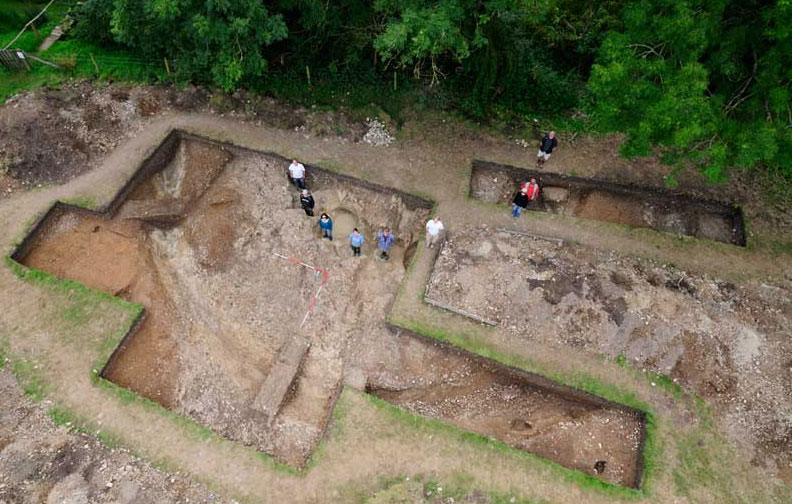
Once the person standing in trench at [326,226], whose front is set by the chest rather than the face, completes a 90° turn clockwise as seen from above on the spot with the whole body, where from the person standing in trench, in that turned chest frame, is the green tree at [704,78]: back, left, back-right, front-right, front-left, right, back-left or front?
back

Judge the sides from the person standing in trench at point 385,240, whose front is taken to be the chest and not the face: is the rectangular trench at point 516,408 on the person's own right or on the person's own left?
on the person's own left

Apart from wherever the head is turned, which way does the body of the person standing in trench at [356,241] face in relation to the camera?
toward the camera

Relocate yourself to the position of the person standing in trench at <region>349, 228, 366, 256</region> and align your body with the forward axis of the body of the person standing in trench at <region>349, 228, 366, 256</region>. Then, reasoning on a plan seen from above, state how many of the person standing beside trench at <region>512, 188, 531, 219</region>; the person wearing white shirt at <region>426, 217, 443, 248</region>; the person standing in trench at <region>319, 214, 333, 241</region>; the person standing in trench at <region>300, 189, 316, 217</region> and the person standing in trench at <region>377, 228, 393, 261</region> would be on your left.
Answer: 3

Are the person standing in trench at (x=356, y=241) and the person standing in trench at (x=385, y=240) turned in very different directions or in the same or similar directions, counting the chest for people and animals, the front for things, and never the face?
same or similar directions

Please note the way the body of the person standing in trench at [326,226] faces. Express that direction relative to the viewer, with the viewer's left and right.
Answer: facing the viewer and to the left of the viewer

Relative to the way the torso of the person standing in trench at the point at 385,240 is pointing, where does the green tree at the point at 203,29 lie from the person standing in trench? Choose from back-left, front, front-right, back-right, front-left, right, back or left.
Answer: right

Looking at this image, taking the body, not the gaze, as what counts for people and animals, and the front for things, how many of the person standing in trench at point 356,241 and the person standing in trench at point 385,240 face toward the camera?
2

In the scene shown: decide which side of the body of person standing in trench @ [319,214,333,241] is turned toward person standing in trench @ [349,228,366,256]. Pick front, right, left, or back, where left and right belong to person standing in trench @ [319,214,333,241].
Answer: left

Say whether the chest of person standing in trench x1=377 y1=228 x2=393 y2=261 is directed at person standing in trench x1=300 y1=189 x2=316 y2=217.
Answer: no

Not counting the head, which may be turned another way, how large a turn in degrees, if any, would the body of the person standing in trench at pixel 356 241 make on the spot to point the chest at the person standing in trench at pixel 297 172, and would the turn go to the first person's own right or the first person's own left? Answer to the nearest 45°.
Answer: approximately 135° to the first person's own right

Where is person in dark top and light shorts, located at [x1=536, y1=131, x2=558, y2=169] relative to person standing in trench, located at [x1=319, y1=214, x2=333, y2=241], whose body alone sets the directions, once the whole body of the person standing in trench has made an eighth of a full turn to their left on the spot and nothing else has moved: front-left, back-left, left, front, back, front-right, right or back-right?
left

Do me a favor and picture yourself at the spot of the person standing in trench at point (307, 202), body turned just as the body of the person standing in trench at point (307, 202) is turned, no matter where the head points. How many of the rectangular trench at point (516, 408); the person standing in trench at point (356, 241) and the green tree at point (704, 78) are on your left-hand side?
3

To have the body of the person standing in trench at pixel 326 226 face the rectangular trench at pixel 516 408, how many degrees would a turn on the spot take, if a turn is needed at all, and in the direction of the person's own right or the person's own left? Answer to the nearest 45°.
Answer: approximately 90° to the person's own left

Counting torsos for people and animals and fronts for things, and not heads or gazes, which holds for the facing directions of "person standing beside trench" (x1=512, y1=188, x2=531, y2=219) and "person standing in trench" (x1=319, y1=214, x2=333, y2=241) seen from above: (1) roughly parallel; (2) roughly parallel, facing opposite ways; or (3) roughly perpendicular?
roughly parallel

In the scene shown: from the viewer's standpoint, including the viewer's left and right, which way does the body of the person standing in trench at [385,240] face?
facing the viewer

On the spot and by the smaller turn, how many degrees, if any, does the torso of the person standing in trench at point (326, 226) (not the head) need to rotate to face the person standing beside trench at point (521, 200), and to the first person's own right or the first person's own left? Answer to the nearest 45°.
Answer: approximately 135° to the first person's own left
